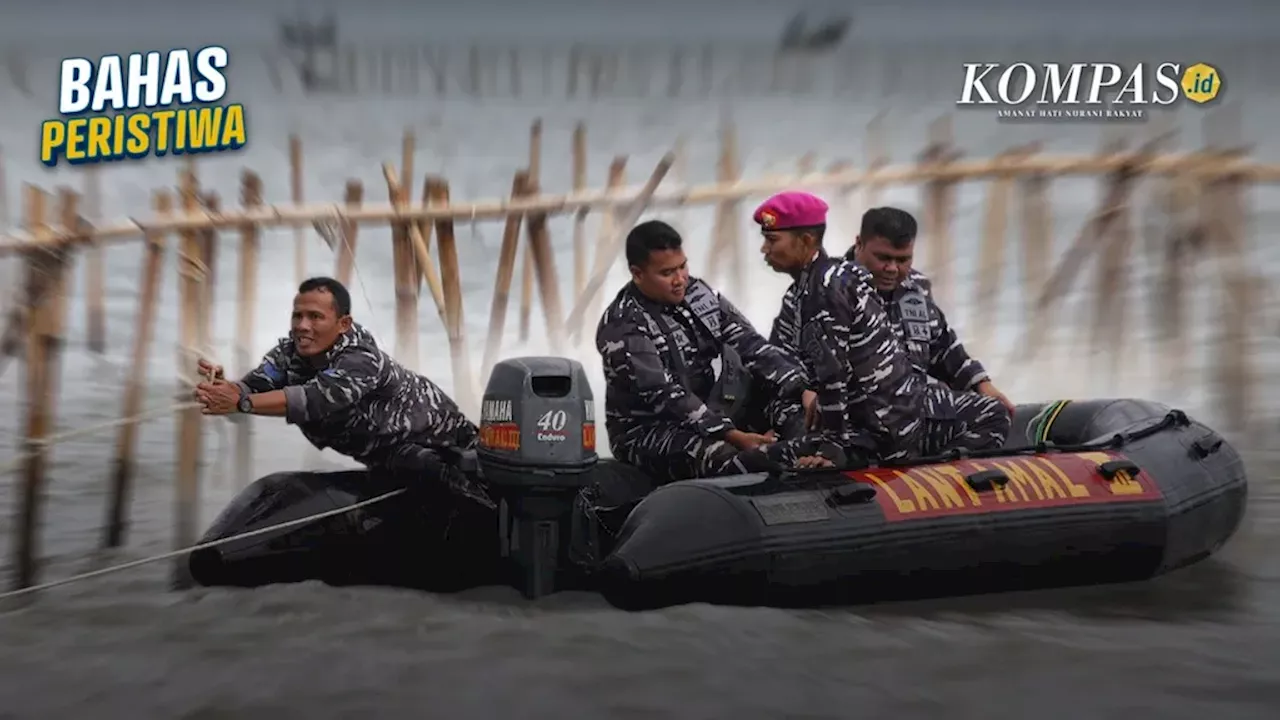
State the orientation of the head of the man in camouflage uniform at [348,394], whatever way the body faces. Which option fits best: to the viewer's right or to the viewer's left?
to the viewer's left

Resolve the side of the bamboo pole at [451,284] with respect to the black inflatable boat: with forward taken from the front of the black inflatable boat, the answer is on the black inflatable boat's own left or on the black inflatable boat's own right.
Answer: on the black inflatable boat's own left

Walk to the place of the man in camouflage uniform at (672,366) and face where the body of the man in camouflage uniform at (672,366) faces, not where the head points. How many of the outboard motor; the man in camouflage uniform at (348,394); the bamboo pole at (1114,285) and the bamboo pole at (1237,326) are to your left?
2

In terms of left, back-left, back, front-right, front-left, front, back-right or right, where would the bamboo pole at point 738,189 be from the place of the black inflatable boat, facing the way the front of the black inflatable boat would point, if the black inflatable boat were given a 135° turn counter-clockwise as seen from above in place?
right

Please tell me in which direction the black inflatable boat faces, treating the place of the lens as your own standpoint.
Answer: facing away from the viewer and to the right of the viewer

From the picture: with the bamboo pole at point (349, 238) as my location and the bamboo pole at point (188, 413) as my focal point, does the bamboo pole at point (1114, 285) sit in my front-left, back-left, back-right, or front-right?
back-left
